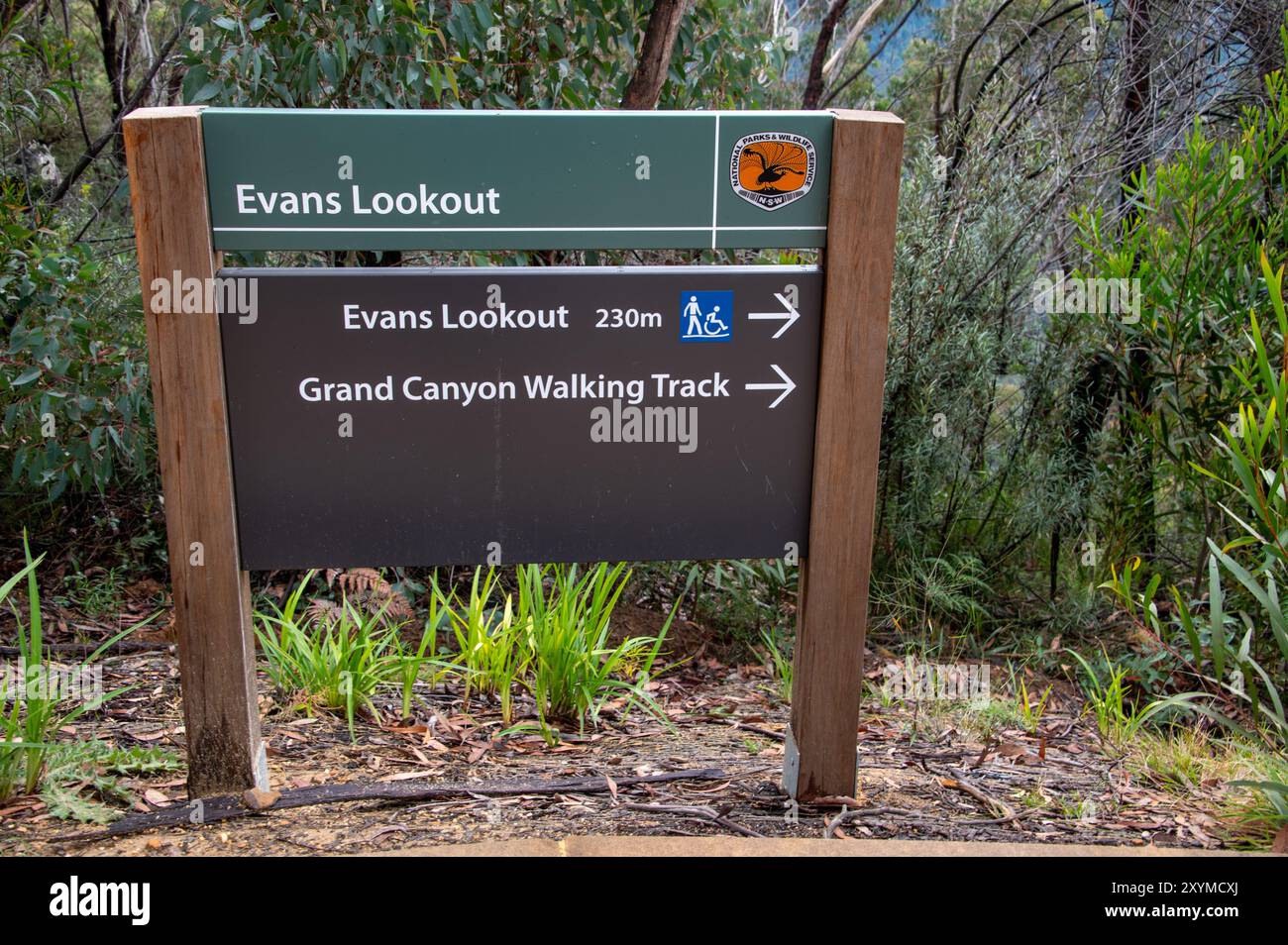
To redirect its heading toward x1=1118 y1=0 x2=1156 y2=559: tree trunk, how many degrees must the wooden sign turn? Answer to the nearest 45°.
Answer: approximately 135° to its left

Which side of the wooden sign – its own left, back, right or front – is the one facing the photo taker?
front

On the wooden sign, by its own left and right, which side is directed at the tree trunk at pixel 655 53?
back

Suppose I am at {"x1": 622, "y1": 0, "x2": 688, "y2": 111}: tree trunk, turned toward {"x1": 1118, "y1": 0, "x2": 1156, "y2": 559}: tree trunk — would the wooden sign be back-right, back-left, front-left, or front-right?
back-right
